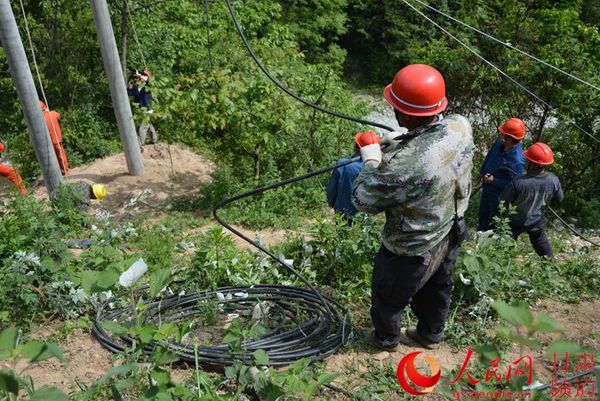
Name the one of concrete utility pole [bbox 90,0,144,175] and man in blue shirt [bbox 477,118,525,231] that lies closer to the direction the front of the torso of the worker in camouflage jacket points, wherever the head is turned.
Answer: the concrete utility pole

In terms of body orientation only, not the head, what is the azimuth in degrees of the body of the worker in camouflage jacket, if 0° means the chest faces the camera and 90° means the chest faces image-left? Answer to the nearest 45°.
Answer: approximately 135°

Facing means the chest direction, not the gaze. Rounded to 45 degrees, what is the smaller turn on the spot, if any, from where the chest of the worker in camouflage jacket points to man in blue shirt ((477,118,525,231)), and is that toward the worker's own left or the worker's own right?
approximately 45° to the worker's own right

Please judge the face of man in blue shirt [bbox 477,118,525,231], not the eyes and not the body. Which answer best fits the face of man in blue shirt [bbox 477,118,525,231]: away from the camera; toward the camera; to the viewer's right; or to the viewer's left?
to the viewer's left

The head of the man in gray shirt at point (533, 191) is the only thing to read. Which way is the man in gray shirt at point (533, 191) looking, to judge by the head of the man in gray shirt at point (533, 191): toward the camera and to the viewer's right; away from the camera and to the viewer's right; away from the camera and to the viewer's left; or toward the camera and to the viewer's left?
away from the camera and to the viewer's left

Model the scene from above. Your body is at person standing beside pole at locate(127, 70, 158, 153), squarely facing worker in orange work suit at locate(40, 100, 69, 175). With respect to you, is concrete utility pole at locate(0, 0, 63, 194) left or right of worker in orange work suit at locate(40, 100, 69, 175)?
left

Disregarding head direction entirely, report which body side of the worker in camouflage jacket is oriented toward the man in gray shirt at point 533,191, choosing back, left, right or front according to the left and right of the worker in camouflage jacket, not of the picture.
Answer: right
